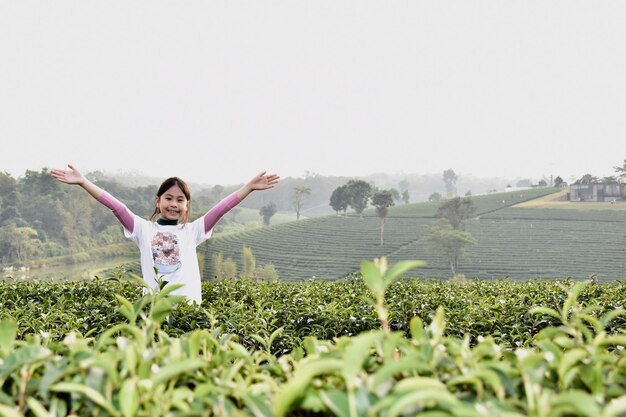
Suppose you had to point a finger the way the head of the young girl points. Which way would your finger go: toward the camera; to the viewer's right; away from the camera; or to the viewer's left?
toward the camera

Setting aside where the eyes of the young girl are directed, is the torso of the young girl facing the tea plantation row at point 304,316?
no

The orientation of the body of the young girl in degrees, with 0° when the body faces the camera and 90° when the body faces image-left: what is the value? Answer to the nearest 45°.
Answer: approximately 0°

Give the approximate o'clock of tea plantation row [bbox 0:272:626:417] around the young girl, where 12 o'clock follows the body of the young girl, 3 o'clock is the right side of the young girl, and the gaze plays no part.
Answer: The tea plantation row is roughly at 12 o'clock from the young girl.
